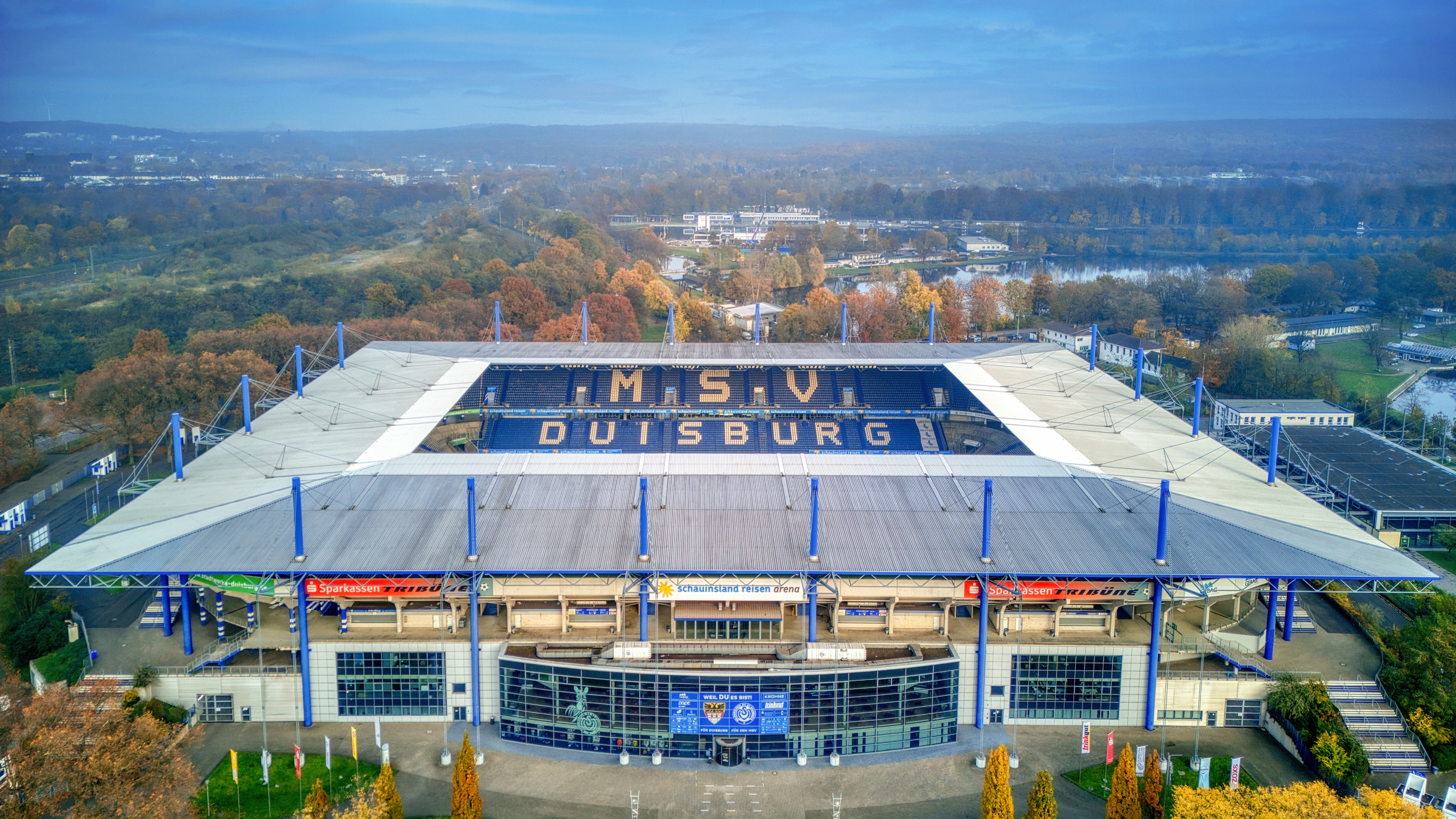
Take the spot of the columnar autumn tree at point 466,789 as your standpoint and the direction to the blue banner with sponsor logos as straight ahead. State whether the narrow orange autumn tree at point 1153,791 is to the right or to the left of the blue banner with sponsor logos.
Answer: right

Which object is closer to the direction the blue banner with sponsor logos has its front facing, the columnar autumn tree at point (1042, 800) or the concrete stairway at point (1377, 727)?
the columnar autumn tree

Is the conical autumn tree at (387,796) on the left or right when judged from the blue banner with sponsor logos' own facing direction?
on its right

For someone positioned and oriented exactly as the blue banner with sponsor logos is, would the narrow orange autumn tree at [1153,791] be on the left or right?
on its left

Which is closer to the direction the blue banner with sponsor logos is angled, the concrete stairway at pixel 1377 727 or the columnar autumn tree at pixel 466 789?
the columnar autumn tree

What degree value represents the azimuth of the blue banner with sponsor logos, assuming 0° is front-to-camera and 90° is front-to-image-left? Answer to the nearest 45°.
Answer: approximately 0°

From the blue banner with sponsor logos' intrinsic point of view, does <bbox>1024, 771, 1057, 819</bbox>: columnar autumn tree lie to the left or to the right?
on its left

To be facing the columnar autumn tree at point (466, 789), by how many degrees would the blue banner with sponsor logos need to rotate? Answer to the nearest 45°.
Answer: approximately 45° to its right

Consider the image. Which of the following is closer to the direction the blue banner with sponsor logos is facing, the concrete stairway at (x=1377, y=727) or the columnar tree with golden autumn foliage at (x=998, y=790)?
the columnar tree with golden autumn foliage
